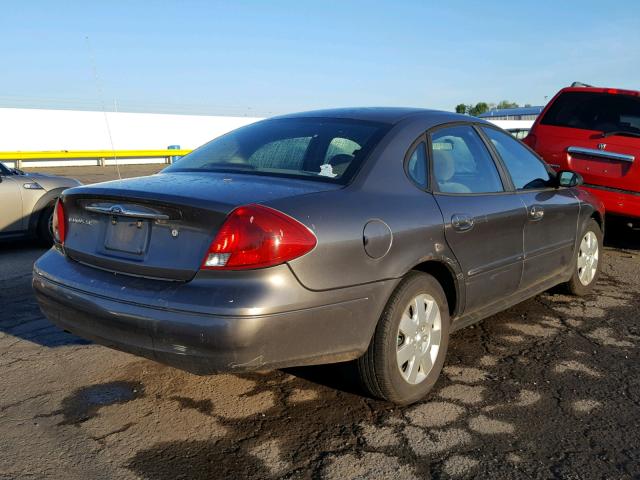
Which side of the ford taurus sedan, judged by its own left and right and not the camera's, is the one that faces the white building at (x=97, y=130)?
left

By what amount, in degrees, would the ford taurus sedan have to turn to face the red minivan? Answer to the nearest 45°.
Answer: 0° — it already faces it

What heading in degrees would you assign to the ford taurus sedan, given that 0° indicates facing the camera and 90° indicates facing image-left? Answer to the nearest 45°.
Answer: approximately 225°

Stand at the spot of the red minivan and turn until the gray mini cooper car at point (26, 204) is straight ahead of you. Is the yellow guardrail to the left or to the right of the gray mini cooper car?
right
